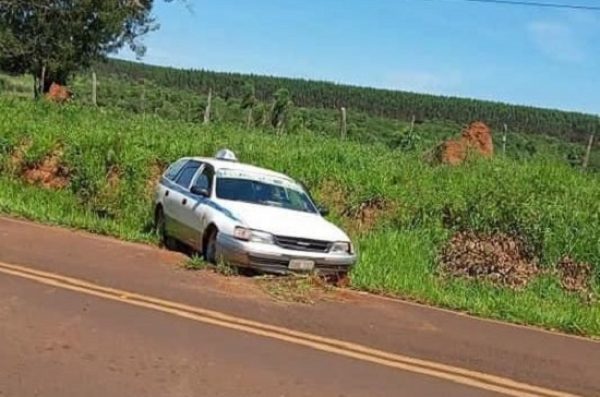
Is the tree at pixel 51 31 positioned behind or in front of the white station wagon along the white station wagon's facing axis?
behind

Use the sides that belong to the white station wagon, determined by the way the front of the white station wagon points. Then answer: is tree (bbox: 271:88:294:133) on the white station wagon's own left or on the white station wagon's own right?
on the white station wagon's own left

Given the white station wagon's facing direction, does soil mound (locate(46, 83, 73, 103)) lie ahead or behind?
behind

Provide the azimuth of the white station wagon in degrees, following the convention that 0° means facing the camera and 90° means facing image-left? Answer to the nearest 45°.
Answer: approximately 315°
